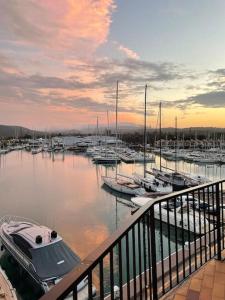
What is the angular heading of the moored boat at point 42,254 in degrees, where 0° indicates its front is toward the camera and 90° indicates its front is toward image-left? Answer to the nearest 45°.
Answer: approximately 135°
